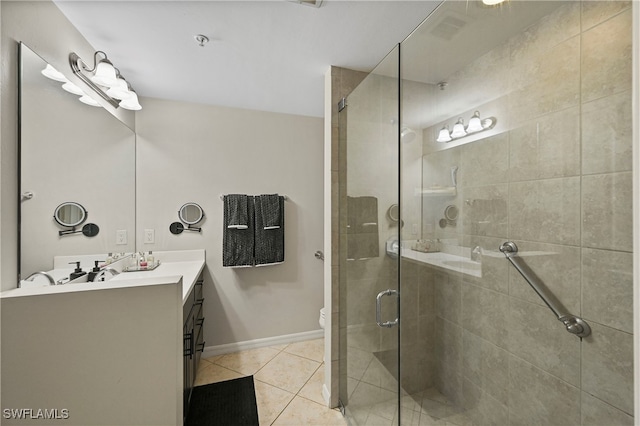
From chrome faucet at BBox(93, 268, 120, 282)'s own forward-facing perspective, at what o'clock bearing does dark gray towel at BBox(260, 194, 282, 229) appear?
The dark gray towel is roughly at 12 o'clock from the chrome faucet.

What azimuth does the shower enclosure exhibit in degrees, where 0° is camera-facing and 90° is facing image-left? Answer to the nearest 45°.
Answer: approximately 45°

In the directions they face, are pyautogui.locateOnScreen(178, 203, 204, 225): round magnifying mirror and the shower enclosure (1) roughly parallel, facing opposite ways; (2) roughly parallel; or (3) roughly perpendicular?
roughly perpendicular

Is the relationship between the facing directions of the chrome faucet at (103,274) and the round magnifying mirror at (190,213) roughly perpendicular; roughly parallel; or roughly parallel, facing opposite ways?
roughly perpendicular

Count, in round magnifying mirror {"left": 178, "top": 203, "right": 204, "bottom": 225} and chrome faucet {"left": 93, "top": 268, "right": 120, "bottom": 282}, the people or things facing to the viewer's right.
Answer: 1

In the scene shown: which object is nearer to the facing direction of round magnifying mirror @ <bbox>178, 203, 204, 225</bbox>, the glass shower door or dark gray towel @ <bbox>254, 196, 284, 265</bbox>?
the glass shower door

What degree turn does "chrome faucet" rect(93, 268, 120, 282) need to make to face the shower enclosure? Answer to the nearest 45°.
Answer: approximately 45° to its right

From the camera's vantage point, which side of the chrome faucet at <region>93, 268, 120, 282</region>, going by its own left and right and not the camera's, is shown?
right

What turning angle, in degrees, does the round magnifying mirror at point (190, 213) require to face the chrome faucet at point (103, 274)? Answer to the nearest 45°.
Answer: approximately 45° to its right
